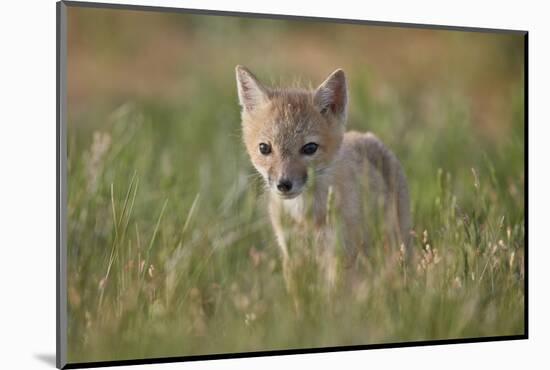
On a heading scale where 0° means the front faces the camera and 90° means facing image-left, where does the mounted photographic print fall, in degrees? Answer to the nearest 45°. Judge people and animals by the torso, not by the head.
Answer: approximately 315°
